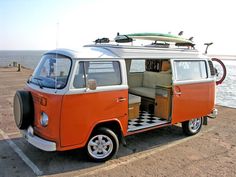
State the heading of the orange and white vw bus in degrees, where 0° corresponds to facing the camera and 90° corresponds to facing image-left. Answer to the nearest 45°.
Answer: approximately 45°
